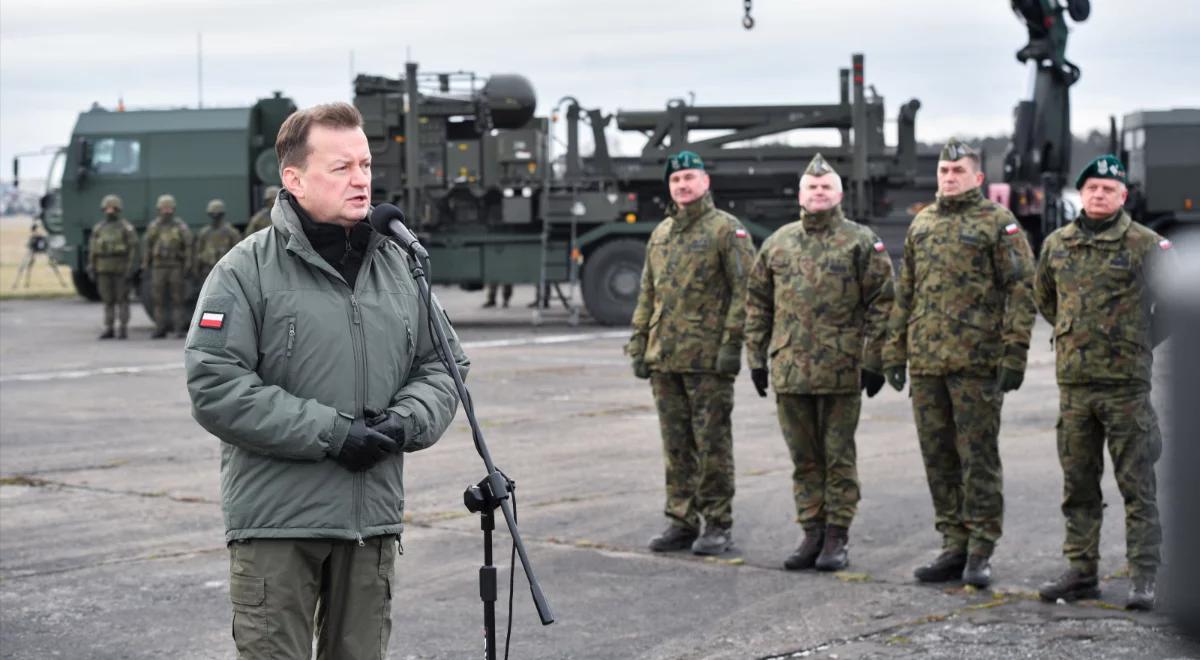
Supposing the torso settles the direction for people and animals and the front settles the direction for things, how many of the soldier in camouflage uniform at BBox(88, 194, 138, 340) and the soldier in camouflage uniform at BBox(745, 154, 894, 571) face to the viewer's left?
0

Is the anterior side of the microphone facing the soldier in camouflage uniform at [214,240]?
no

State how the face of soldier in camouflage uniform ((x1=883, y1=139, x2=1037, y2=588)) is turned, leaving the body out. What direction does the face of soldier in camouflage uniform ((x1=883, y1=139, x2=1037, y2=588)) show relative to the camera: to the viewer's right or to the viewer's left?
to the viewer's left

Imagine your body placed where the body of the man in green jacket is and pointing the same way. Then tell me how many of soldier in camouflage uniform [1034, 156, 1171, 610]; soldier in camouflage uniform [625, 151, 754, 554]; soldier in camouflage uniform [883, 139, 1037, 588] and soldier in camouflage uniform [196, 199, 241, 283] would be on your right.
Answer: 0

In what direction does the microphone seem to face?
to the viewer's left

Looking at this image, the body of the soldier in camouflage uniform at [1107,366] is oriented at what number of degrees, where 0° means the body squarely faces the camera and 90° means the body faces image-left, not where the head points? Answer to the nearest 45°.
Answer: approximately 45°

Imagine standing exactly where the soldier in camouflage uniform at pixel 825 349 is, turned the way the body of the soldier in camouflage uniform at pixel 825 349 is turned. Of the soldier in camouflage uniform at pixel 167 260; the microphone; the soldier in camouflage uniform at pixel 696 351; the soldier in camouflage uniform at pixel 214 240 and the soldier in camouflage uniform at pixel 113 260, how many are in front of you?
1

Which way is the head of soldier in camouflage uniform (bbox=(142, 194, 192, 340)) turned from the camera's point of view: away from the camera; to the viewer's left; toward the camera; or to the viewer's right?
toward the camera

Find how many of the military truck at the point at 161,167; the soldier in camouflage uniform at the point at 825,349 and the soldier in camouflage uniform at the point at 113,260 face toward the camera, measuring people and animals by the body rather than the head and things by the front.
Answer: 2

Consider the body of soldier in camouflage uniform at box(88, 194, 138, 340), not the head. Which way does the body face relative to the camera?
toward the camera

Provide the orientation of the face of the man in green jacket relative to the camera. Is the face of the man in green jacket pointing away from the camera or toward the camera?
toward the camera

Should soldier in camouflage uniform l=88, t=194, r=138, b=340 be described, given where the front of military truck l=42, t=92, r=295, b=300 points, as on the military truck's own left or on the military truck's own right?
on the military truck's own left

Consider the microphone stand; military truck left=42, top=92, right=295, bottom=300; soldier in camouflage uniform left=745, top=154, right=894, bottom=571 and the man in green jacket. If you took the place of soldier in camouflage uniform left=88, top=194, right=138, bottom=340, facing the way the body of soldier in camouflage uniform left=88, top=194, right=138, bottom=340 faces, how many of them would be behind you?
1

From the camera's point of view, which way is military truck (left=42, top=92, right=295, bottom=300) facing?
to the viewer's left

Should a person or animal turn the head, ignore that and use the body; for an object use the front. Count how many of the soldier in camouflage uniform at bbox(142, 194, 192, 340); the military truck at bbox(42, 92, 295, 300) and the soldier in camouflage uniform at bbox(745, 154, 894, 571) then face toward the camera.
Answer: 2

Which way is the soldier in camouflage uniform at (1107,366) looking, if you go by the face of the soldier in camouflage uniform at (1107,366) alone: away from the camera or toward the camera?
toward the camera

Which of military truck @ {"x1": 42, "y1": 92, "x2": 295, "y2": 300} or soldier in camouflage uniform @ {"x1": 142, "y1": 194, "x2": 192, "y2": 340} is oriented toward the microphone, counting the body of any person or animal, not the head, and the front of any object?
the soldier in camouflage uniform

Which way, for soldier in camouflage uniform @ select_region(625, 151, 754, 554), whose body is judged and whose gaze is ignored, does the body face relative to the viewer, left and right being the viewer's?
facing the viewer and to the left of the viewer

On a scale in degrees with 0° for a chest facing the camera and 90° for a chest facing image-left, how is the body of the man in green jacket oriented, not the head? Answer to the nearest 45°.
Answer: approximately 315°

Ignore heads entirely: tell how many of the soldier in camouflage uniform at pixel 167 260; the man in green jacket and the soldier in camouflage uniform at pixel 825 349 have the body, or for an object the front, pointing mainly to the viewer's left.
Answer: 0

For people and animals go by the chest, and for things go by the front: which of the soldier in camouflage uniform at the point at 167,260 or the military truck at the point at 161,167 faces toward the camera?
the soldier in camouflage uniform
